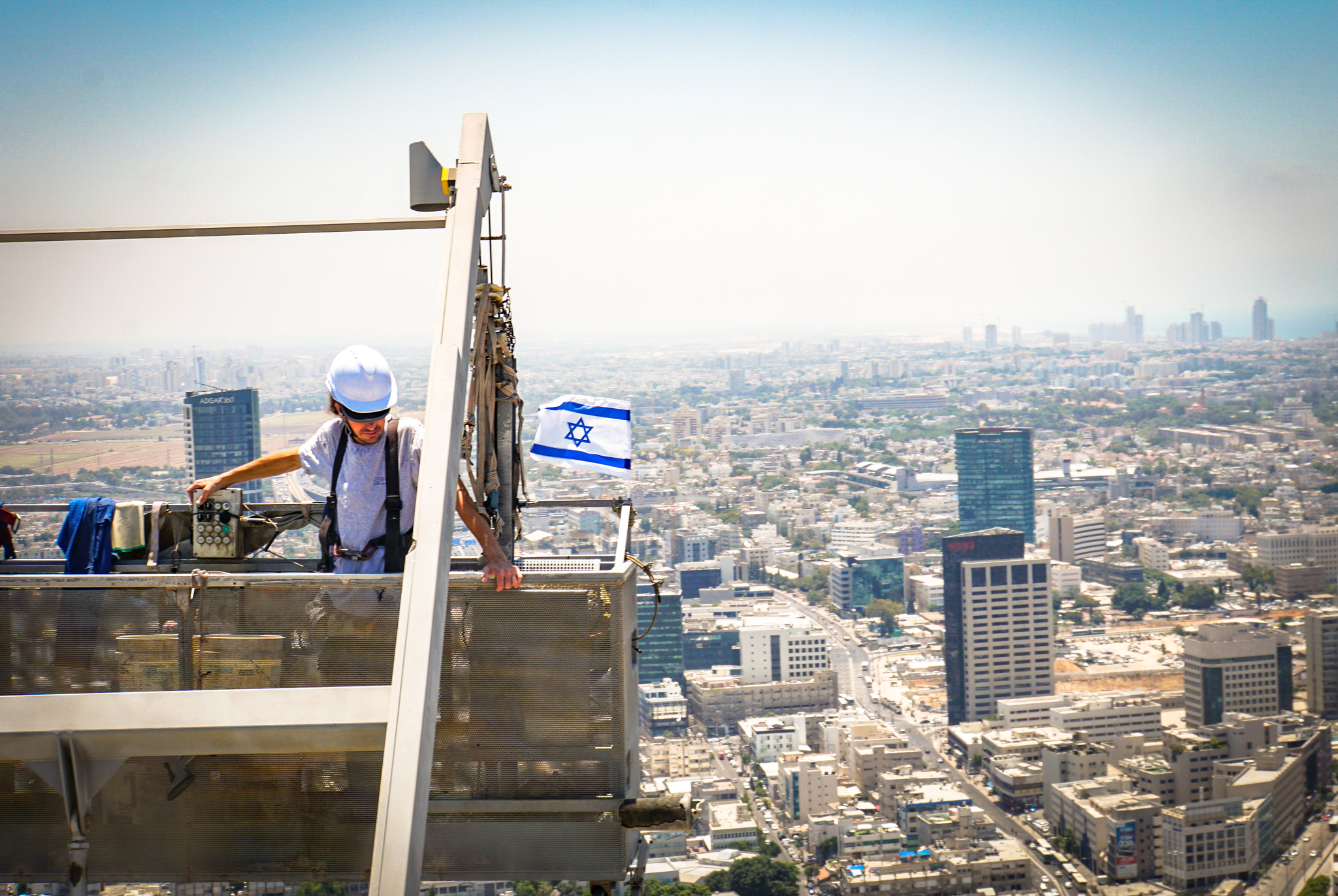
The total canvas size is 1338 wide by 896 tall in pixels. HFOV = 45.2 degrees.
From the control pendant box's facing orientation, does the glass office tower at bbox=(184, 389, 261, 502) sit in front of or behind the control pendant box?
behind

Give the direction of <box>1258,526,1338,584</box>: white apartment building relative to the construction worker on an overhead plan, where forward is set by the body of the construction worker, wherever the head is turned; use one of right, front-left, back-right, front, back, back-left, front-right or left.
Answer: back-left

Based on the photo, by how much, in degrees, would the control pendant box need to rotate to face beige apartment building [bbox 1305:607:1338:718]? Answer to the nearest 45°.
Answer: approximately 135° to its left

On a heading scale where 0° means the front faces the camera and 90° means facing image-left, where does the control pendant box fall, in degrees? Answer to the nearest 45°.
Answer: approximately 0°
